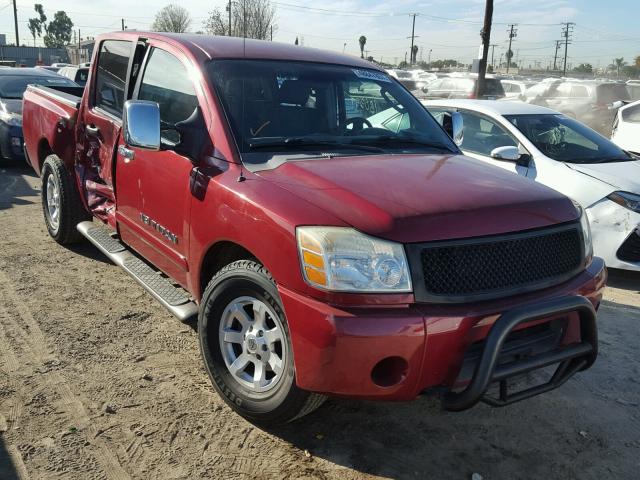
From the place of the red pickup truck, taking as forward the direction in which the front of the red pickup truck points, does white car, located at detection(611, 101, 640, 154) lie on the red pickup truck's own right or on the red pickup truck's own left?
on the red pickup truck's own left

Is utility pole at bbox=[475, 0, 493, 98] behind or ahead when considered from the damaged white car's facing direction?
behind

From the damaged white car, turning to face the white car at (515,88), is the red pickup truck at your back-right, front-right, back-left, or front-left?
back-left

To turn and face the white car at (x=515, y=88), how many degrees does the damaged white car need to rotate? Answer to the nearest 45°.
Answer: approximately 135° to its left

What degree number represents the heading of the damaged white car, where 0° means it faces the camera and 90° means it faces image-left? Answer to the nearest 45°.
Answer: approximately 315°

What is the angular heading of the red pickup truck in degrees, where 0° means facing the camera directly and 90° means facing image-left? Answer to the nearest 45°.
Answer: approximately 315°

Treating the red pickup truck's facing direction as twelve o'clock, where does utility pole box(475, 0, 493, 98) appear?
The utility pole is roughly at 8 o'clock from the red pickup truck.

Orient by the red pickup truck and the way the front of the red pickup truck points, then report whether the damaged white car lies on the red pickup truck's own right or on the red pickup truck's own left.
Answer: on the red pickup truck's own left

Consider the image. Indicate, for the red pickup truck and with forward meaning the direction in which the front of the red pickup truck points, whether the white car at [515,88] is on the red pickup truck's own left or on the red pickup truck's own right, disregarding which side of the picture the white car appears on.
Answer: on the red pickup truck's own left
